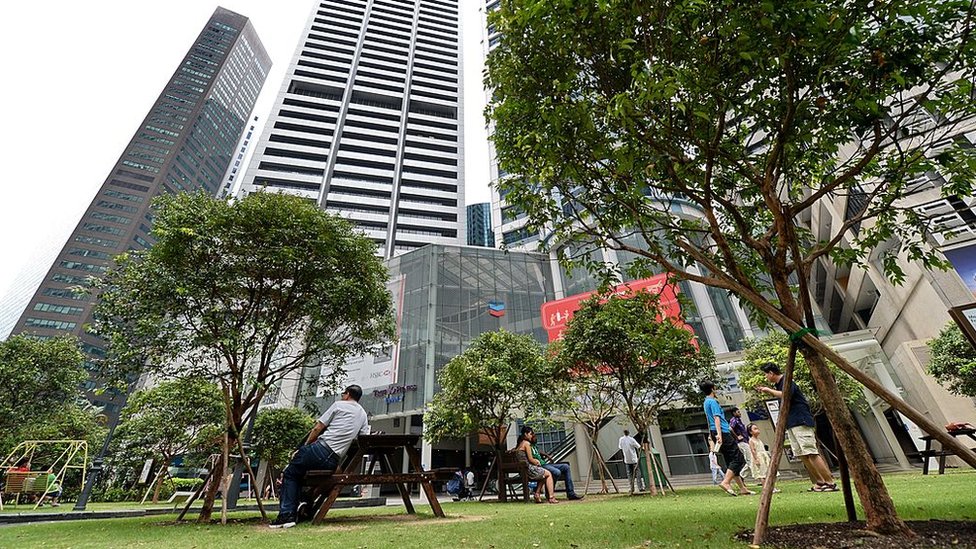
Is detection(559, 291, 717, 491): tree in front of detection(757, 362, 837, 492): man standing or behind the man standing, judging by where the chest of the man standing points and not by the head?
in front

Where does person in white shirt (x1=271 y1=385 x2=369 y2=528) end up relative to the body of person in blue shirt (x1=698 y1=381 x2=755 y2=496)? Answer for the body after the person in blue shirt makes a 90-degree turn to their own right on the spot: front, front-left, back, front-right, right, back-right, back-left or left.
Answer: front-right

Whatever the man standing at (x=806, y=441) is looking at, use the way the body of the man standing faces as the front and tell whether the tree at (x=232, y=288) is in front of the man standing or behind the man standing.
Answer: in front

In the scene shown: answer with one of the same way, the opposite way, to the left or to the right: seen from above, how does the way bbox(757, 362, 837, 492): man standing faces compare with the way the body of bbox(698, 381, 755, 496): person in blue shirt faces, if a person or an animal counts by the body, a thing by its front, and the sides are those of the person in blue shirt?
the opposite way

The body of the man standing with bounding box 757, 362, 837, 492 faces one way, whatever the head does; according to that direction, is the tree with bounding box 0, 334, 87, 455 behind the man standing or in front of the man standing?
in front

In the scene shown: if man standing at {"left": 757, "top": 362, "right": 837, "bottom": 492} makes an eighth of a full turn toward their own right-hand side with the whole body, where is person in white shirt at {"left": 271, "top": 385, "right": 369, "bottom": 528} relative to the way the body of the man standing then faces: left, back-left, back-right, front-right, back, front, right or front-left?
left

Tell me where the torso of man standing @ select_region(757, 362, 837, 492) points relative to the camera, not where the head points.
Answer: to the viewer's left

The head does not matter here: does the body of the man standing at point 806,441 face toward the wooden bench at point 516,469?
yes

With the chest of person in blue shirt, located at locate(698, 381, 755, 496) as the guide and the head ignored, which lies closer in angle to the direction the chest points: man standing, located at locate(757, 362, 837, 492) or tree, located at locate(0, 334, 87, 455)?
the man standing

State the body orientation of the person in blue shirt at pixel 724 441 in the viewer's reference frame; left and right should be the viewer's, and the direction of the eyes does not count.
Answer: facing to the right of the viewer

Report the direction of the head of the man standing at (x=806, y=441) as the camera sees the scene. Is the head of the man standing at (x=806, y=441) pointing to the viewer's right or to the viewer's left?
to the viewer's left
